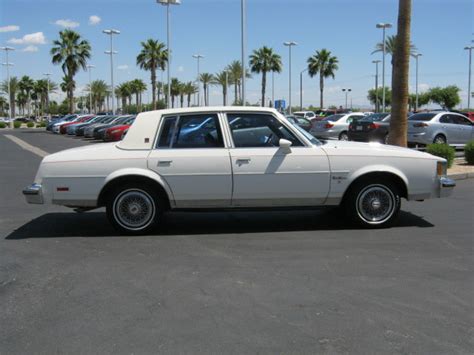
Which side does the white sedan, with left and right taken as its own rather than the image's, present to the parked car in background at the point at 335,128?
left

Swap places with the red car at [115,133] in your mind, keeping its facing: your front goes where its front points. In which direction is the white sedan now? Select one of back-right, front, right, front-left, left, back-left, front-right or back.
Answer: front-left

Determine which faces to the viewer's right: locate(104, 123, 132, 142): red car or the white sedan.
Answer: the white sedan

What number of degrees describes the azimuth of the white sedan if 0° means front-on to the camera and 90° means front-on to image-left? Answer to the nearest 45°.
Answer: approximately 270°

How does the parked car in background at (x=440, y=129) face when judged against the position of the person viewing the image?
facing away from the viewer and to the right of the viewer

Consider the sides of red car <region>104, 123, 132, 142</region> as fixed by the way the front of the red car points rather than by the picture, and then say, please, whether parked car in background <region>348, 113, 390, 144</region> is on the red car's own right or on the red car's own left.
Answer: on the red car's own left

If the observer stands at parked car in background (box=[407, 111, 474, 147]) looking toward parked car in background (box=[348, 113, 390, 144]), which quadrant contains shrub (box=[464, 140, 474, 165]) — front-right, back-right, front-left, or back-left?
back-left

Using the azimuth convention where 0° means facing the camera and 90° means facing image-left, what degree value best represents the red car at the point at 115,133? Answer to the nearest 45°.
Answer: approximately 45°

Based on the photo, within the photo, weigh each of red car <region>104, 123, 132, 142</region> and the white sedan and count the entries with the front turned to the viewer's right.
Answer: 1
